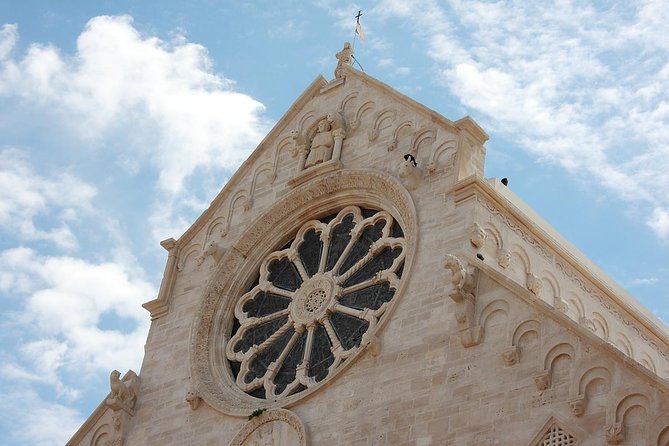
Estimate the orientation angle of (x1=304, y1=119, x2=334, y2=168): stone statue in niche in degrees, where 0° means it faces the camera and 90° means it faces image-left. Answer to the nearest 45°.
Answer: approximately 45°
